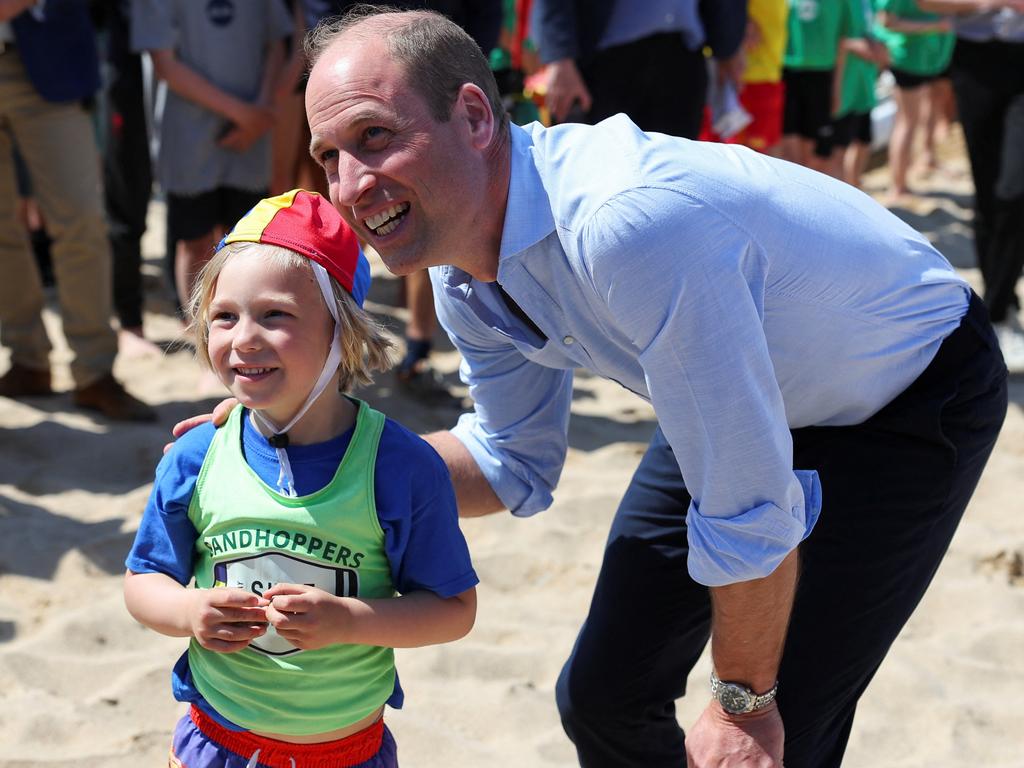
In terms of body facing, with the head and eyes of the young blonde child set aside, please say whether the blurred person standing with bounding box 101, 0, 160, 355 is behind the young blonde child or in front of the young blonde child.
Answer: behind

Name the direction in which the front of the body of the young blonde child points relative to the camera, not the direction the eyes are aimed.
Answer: toward the camera

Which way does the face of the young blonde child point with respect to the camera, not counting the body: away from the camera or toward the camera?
toward the camera

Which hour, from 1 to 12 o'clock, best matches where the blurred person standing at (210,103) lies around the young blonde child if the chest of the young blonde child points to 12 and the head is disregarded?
The blurred person standing is roughly at 6 o'clock from the young blonde child.

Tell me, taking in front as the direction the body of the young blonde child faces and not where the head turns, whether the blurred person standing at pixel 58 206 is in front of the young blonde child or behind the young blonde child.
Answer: behind

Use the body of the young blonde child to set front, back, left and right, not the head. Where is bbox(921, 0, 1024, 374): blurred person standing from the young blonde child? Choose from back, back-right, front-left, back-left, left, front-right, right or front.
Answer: back-left
